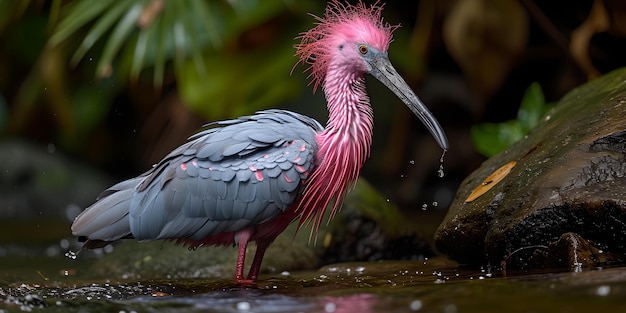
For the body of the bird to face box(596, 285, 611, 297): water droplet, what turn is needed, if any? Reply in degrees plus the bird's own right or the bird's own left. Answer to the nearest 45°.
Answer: approximately 45° to the bird's own right

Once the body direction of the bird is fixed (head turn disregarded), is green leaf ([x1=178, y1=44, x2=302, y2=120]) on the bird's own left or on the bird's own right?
on the bird's own left

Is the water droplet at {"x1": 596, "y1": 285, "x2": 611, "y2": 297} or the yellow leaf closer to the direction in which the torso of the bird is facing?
the yellow leaf

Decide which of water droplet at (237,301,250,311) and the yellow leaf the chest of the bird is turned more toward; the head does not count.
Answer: the yellow leaf

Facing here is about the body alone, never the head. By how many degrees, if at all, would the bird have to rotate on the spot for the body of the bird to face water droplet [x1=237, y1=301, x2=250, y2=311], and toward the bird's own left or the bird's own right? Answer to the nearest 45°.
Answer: approximately 90° to the bird's own right

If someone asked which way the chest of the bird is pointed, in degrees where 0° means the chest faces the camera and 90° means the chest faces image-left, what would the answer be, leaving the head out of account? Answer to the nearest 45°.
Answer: approximately 270°

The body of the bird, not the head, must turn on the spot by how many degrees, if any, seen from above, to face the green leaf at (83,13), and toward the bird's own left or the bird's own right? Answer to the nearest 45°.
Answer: approximately 135° to the bird's own left

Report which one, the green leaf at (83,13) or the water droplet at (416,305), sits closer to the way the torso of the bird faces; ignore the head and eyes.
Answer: the water droplet

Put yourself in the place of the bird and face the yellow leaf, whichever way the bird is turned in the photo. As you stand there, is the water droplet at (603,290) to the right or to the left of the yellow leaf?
right
